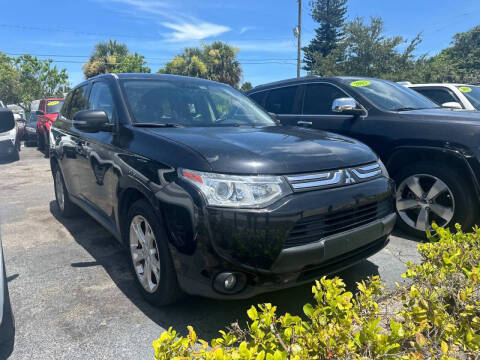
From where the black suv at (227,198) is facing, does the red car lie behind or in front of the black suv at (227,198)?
behind

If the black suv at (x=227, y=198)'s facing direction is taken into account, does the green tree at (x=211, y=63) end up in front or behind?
behind

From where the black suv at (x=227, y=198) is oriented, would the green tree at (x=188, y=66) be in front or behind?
behind

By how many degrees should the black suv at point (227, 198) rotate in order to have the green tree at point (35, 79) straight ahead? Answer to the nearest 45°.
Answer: approximately 180°

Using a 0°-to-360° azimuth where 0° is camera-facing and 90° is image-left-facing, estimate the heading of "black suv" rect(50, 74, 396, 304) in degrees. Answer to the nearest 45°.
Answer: approximately 315°

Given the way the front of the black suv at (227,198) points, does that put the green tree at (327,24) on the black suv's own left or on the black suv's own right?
on the black suv's own left
